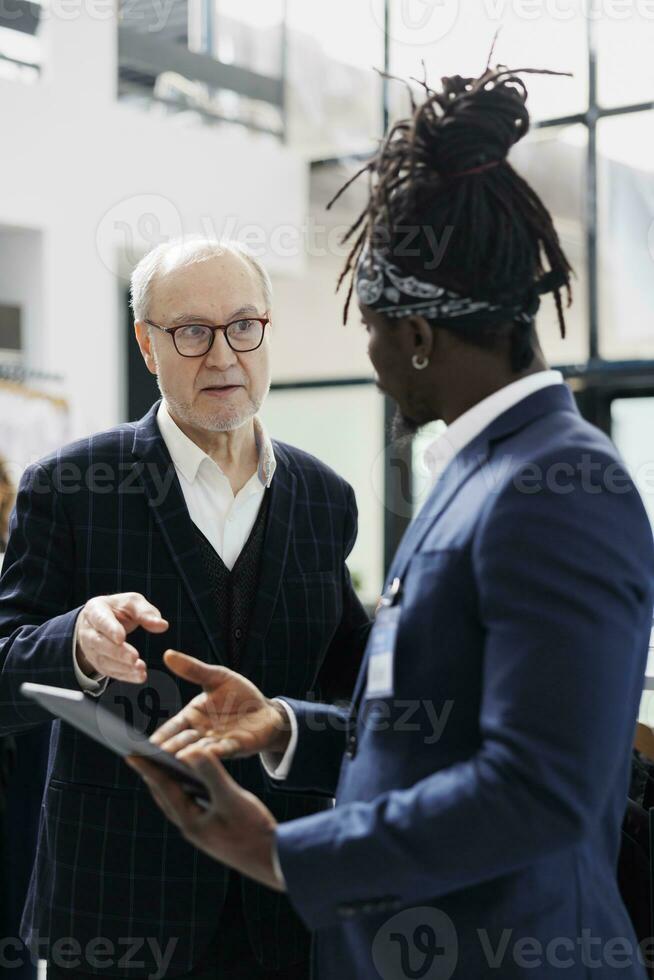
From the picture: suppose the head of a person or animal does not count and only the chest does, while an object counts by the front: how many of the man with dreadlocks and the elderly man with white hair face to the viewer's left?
1

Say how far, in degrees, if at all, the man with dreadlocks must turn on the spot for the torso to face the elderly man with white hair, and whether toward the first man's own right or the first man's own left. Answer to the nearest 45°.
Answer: approximately 45° to the first man's own right

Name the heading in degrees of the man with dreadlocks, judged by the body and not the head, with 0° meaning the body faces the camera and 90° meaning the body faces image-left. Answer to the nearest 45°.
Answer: approximately 90°

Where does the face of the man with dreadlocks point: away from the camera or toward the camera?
away from the camera

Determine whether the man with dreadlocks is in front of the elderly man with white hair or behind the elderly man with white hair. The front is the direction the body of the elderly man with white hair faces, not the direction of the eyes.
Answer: in front

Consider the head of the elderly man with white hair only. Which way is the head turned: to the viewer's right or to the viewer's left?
to the viewer's right

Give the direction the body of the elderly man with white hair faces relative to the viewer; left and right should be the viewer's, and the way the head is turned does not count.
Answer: facing the viewer and to the right of the viewer
